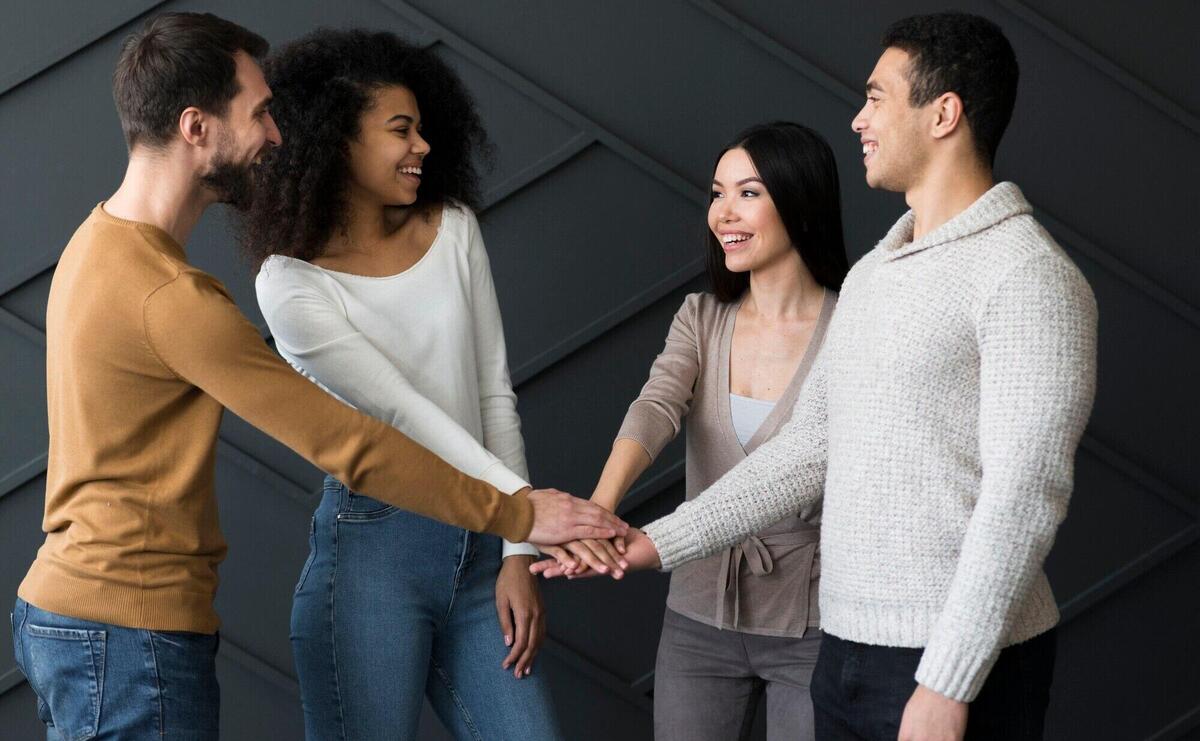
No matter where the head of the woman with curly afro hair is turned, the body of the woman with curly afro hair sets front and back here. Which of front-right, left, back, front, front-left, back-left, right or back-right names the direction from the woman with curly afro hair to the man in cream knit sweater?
front

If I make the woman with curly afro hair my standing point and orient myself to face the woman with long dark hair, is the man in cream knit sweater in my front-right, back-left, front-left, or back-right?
front-right

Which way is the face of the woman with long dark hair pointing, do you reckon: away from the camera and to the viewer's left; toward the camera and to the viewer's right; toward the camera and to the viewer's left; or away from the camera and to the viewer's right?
toward the camera and to the viewer's left

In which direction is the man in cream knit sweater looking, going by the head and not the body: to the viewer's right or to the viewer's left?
to the viewer's left

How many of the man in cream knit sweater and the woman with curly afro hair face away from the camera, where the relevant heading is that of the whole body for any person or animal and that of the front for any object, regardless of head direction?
0

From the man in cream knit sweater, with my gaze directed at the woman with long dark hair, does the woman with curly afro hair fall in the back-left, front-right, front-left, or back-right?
front-left

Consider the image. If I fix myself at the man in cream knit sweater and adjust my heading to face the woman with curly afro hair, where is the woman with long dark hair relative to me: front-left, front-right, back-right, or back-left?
front-right

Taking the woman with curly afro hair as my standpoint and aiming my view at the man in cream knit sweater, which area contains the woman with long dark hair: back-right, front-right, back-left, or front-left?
front-left

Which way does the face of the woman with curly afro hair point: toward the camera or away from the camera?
toward the camera

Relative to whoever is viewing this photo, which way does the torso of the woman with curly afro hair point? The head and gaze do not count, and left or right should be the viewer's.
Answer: facing the viewer and to the right of the viewer

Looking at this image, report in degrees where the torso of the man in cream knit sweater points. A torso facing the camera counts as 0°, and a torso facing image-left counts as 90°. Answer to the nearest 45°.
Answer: approximately 45°
